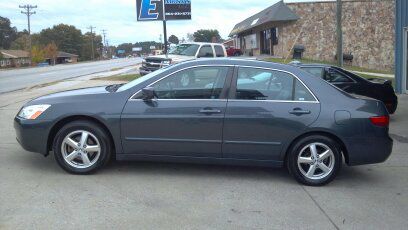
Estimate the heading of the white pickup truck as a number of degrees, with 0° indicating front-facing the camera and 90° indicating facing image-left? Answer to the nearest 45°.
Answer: approximately 45°

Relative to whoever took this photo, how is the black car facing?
facing to the left of the viewer

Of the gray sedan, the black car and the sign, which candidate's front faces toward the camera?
the sign

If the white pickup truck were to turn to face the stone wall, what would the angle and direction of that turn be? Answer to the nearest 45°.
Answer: approximately 180°

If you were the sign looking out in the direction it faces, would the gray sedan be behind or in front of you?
in front

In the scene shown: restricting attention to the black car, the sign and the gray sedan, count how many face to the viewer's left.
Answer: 2

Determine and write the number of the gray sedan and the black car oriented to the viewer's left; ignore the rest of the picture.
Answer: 2

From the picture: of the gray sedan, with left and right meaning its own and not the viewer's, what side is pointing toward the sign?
right

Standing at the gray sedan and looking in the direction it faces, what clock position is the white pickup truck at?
The white pickup truck is roughly at 3 o'clock from the gray sedan.

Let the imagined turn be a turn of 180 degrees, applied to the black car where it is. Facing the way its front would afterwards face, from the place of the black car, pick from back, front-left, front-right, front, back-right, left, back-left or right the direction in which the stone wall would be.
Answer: left

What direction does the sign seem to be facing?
toward the camera

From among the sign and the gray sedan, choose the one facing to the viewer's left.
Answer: the gray sedan

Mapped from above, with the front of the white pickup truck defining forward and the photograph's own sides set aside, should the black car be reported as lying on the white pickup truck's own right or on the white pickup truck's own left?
on the white pickup truck's own left

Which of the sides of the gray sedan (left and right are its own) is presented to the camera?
left

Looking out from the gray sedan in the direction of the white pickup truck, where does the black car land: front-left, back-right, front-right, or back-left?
front-right
